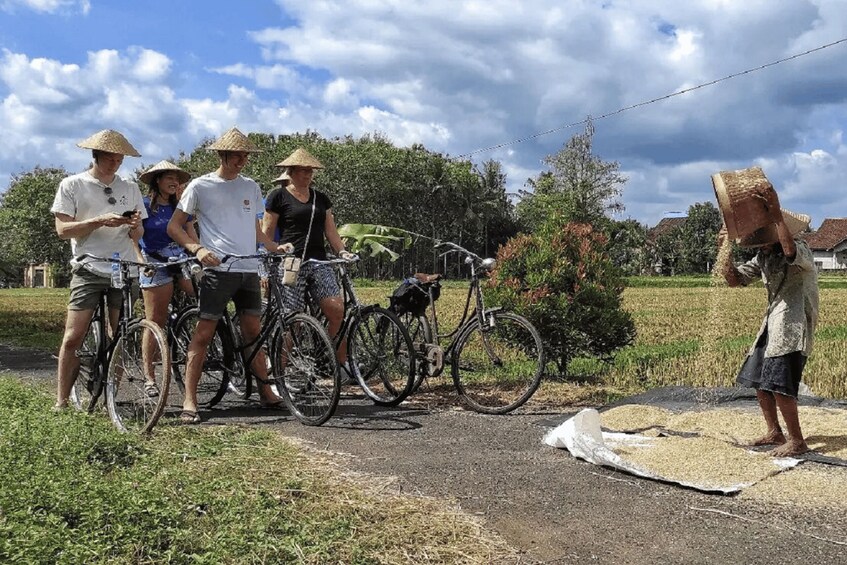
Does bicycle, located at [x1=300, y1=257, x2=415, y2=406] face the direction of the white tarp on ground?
yes

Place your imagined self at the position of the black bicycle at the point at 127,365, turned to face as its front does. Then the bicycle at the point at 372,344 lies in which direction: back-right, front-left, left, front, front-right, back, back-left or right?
front-left

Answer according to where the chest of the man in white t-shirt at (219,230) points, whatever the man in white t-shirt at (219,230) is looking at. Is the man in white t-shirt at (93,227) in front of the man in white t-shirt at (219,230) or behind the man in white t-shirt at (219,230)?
behind

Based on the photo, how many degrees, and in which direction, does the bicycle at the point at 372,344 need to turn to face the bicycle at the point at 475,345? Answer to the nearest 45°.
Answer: approximately 45° to its left

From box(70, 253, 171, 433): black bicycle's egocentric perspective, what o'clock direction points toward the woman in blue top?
The woman in blue top is roughly at 8 o'clock from the black bicycle.

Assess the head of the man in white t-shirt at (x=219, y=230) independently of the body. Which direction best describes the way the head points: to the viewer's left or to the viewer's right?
to the viewer's right

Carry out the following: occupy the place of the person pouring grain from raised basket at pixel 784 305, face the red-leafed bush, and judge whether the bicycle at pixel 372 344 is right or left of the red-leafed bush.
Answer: left

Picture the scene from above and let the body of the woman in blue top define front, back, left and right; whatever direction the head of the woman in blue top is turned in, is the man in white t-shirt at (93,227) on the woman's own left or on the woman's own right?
on the woman's own right
